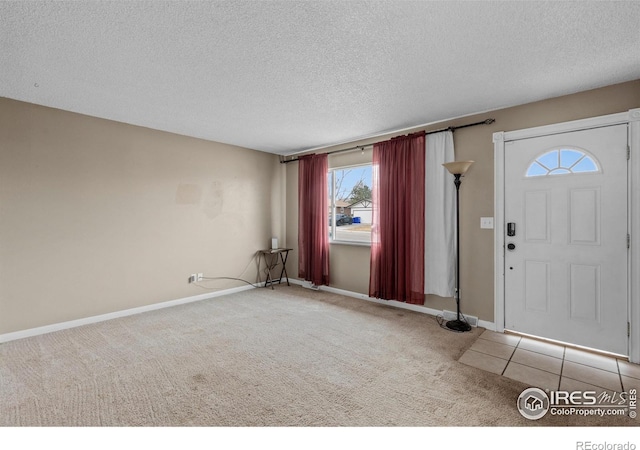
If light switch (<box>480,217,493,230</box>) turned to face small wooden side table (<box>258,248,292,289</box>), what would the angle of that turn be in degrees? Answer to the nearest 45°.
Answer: approximately 90° to its right

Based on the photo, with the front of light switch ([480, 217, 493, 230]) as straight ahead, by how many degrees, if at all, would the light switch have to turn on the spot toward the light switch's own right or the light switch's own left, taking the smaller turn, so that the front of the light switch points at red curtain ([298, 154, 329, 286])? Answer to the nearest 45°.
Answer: approximately 90° to the light switch's own right

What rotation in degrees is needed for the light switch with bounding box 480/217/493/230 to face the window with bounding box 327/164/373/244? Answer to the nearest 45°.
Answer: approximately 90° to its right

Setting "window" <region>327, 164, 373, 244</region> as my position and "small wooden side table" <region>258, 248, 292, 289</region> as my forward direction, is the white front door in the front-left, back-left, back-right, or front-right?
back-left

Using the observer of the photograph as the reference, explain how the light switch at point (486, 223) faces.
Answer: facing the viewer

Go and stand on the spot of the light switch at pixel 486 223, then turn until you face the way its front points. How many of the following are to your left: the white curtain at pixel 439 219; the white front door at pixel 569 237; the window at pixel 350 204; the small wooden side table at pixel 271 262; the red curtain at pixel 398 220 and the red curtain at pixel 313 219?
1

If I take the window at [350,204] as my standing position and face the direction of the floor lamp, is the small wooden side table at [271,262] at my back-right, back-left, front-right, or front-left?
back-right

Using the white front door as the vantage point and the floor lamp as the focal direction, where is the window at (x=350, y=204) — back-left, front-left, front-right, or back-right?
front-right

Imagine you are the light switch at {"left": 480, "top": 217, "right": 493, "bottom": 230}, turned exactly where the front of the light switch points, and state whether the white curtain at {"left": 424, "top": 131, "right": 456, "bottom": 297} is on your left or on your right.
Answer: on your right

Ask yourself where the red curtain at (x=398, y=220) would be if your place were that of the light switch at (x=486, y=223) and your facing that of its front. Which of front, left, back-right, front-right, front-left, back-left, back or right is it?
right

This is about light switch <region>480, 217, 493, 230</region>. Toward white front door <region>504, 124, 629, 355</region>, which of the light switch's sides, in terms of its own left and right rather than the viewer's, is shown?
left
